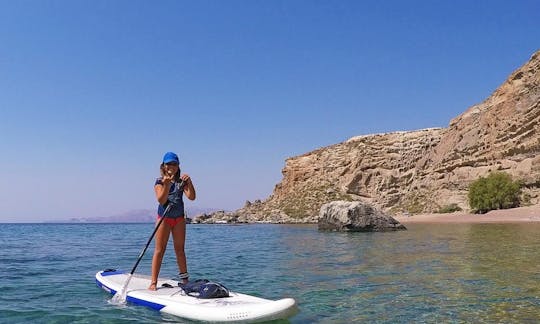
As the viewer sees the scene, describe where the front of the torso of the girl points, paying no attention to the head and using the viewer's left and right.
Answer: facing the viewer

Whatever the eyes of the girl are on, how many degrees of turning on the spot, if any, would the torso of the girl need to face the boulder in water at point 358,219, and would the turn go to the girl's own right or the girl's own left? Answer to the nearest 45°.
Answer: approximately 135° to the girl's own left

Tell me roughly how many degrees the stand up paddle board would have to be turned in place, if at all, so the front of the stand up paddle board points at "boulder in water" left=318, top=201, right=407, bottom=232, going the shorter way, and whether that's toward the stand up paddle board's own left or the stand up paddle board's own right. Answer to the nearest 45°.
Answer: approximately 90° to the stand up paddle board's own left

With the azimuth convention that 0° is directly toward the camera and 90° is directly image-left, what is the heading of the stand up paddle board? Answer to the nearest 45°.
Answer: approximately 315°
